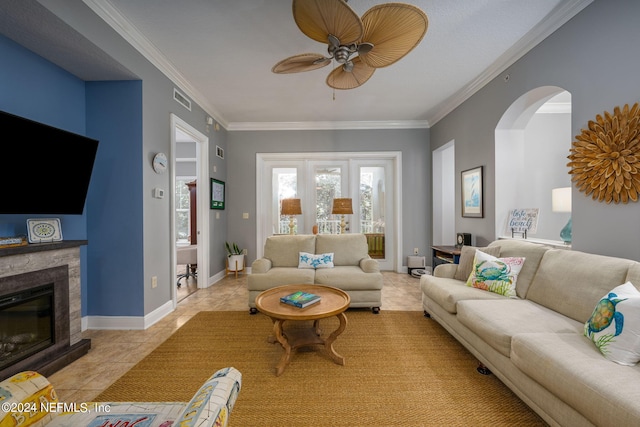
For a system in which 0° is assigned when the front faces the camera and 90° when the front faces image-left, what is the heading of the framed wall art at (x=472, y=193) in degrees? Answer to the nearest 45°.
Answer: approximately 45°

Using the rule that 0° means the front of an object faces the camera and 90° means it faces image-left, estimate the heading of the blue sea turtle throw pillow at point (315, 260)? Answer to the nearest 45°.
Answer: approximately 0°

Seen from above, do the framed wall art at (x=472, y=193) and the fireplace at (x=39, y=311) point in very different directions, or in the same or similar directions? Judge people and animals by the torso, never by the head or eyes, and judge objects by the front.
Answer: very different directions

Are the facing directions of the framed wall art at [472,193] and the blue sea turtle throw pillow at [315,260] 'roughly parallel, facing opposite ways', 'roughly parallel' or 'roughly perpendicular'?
roughly perpendicular

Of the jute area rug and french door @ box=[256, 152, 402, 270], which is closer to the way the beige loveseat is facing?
the jute area rug

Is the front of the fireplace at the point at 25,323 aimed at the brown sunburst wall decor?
yes

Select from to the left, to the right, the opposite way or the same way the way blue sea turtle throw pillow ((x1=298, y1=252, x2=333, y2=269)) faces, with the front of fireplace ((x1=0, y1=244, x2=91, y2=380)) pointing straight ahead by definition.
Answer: to the right

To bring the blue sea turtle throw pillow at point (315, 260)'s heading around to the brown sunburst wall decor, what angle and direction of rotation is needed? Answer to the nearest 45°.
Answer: approximately 45° to its left

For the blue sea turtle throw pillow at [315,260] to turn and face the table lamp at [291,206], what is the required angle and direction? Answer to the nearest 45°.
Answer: approximately 180°

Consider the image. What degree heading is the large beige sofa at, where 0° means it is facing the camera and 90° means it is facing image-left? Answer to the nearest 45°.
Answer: approximately 45°

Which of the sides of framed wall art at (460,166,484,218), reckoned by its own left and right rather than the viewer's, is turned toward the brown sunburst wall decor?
left
